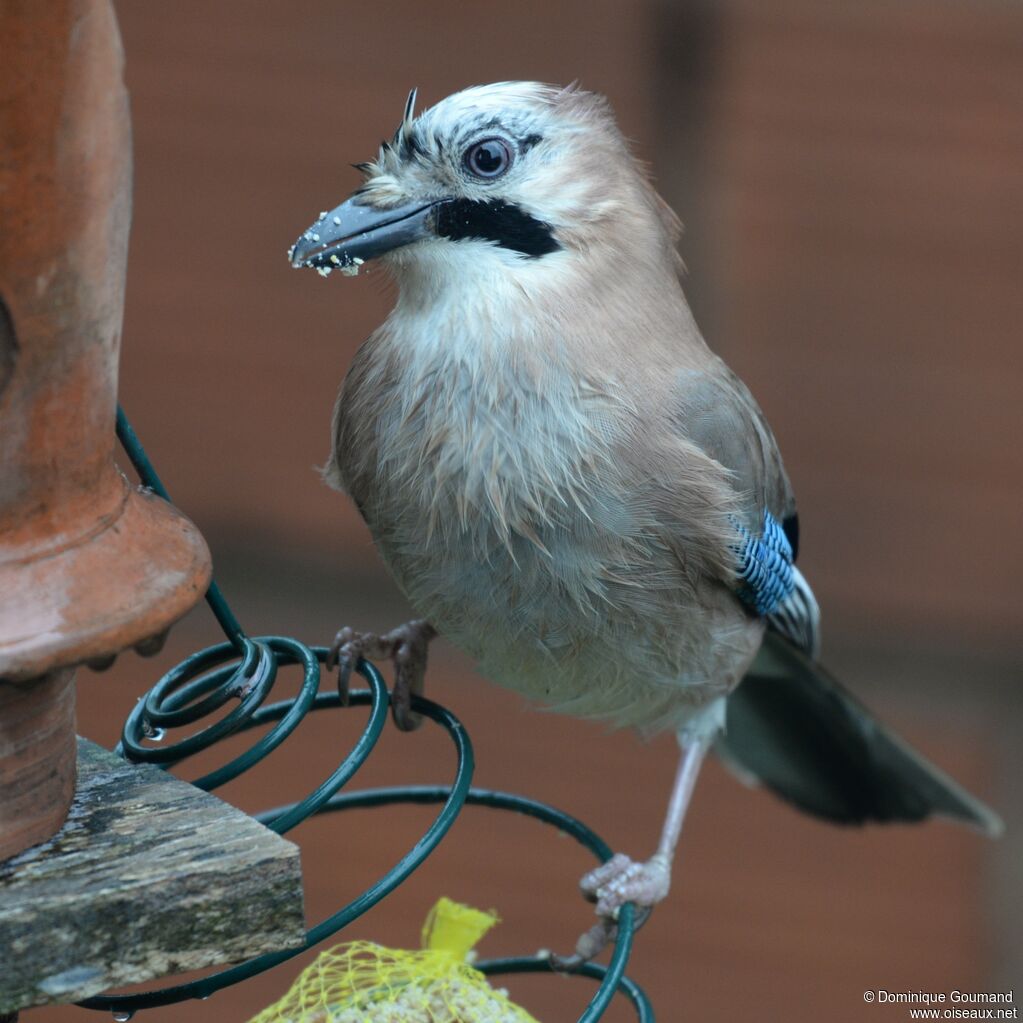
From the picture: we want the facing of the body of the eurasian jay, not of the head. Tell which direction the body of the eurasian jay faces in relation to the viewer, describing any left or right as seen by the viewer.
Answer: facing the viewer and to the left of the viewer

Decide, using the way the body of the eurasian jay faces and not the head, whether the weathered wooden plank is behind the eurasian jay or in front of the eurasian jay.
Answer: in front

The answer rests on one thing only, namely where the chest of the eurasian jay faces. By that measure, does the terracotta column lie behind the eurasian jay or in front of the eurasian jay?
in front
